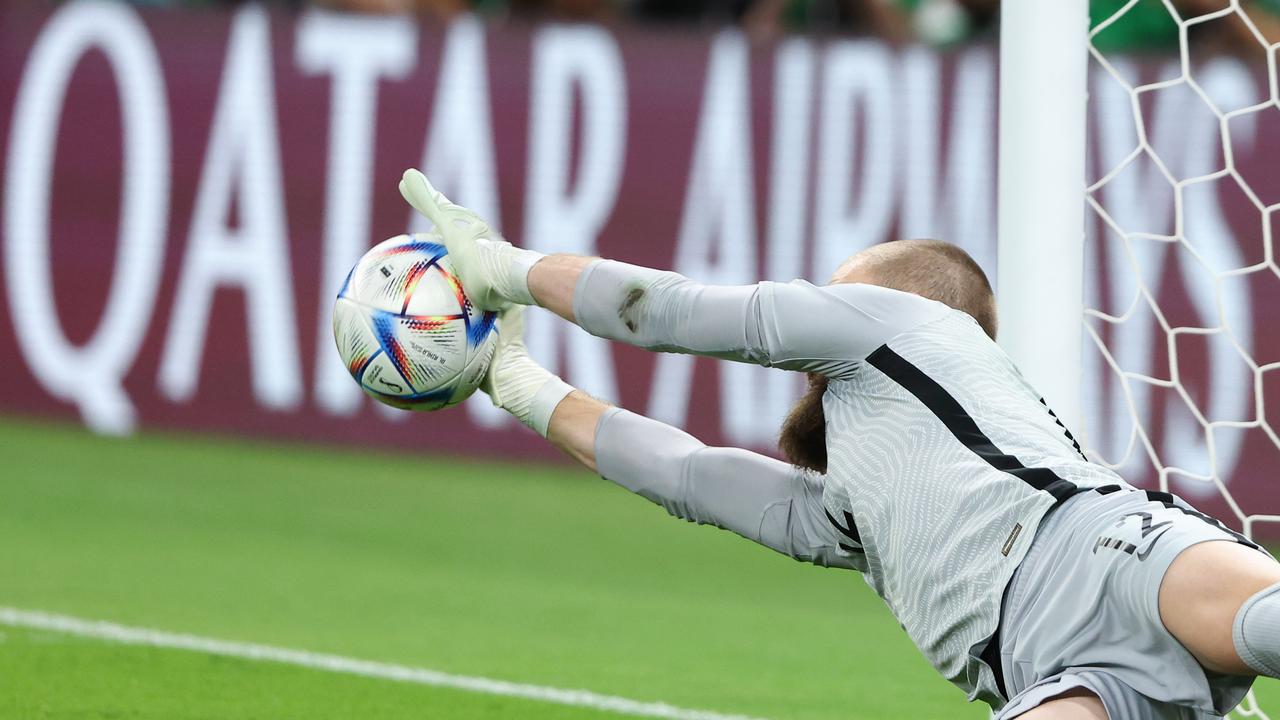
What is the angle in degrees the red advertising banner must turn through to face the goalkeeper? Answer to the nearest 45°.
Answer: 0° — it already faces them

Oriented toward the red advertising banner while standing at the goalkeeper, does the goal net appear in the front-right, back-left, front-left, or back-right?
front-right

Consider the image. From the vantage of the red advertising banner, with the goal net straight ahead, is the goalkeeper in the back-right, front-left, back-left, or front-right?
front-right

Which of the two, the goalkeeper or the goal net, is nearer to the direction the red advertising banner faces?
the goalkeeper

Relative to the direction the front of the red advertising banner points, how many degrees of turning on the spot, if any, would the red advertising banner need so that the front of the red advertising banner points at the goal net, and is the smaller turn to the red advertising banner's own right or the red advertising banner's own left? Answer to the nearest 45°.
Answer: approximately 90° to the red advertising banner's own left

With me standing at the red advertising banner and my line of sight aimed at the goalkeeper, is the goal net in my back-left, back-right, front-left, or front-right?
front-left

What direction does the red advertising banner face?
toward the camera
